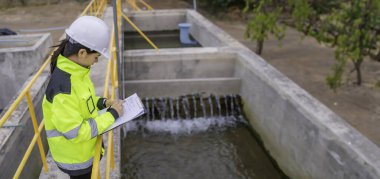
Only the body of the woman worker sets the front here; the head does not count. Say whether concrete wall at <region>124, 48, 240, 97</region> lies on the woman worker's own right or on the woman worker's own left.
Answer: on the woman worker's own left

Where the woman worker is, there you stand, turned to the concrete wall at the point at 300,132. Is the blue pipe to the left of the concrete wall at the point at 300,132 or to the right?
left

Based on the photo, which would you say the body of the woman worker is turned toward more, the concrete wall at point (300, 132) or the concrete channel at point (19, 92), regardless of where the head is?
the concrete wall

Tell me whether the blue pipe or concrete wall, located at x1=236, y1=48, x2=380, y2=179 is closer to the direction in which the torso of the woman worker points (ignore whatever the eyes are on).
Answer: the concrete wall

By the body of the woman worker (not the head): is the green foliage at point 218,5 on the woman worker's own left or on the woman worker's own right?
on the woman worker's own left

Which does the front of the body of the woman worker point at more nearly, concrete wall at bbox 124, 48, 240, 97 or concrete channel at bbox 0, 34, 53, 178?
the concrete wall

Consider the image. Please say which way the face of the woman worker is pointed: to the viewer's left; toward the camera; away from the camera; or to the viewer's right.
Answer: to the viewer's right

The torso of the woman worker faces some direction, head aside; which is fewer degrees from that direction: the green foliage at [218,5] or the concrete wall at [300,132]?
the concrete wall

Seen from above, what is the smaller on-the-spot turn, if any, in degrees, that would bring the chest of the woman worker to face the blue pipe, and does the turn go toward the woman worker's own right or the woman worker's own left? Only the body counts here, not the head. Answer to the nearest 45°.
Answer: approximately 90° to the woman worker's own left

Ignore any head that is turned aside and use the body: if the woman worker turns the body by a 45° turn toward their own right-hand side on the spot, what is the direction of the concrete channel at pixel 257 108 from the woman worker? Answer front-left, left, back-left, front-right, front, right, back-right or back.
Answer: left

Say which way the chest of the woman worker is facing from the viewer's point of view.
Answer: to the viewer's right

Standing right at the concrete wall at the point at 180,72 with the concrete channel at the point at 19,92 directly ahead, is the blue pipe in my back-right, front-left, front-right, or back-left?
back-right
